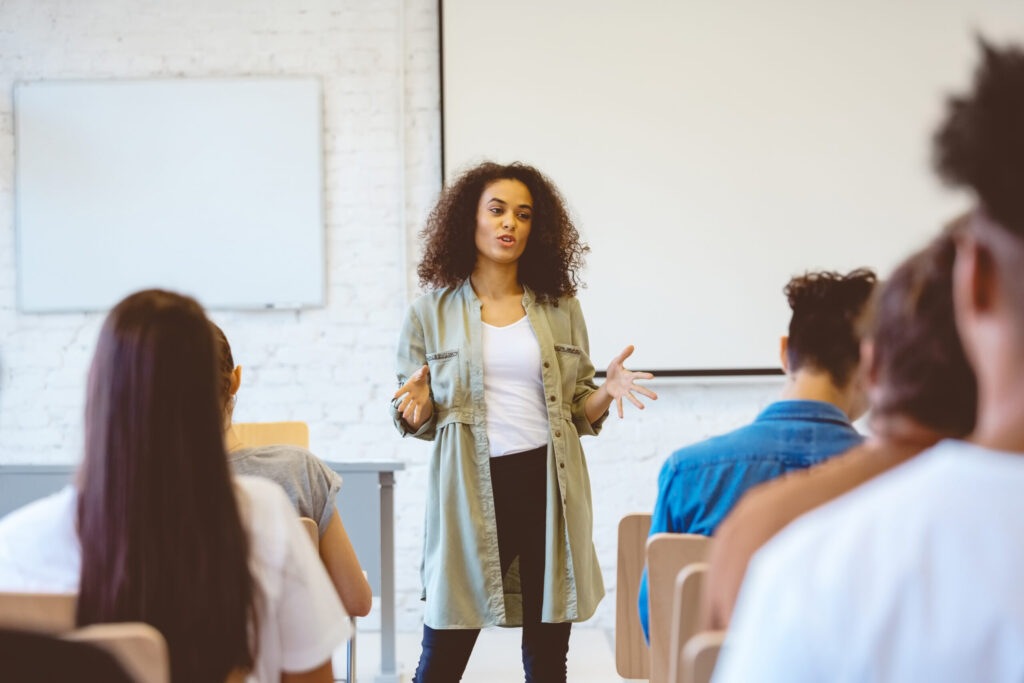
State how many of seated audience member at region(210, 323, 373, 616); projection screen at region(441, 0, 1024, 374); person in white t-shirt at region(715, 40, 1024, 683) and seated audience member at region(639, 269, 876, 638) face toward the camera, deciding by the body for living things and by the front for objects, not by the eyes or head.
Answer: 1

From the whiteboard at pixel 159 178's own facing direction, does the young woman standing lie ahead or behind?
ahead

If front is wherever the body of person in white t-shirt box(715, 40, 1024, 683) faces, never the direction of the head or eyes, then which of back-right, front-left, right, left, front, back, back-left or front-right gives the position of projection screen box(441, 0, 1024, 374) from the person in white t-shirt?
front

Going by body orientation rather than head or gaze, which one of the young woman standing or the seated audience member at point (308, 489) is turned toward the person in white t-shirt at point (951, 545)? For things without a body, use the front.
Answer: the young woman standing

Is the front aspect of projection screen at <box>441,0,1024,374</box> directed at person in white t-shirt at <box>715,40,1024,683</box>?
yes

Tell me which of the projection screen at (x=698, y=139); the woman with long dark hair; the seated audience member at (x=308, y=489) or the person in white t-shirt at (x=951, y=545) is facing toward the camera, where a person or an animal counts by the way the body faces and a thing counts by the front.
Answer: the projection screen

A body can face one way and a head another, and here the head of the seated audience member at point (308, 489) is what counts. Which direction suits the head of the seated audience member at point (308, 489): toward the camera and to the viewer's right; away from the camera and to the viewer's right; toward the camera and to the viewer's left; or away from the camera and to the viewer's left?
away from the camera and to the viewer's right

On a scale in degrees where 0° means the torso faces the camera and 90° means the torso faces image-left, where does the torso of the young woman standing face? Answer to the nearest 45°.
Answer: approximately 0°

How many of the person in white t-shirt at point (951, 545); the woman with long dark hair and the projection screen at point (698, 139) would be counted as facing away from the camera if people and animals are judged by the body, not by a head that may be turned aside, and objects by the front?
2

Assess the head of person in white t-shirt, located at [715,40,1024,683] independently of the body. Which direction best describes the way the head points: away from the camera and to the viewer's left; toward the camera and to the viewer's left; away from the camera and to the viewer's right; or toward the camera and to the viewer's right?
away from the camera and to the viewer's left

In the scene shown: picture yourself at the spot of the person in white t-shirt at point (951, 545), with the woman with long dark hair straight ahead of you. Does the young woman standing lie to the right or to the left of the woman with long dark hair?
right

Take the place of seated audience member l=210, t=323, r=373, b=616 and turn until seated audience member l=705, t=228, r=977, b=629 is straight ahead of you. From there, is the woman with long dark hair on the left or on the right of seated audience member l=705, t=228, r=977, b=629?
right

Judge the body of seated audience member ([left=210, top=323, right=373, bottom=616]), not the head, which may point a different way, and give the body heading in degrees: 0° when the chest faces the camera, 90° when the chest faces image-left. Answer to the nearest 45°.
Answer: approximately 180°

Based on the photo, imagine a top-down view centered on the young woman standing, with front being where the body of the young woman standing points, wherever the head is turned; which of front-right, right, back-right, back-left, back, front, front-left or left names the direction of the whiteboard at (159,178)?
back-right

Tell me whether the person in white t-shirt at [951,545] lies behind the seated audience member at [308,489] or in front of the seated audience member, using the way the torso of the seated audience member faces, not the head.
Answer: behind
